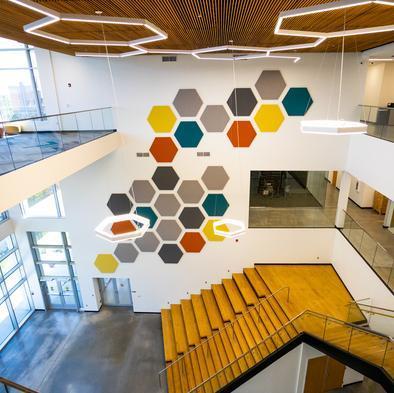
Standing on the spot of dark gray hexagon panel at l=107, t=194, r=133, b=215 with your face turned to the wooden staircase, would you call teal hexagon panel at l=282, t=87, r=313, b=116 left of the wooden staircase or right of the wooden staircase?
left

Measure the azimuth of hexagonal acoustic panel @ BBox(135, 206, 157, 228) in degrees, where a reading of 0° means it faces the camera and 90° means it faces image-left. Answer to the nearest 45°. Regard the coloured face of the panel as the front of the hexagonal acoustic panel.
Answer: approximately 0°

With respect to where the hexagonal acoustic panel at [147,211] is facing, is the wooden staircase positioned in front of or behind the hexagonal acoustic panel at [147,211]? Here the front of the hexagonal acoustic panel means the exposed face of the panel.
in front

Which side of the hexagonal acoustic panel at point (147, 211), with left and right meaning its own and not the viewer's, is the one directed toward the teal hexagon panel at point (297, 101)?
left

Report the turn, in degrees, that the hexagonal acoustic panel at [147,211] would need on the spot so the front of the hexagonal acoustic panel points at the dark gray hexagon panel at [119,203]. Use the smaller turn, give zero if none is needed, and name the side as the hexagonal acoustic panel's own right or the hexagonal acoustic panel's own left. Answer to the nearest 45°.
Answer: approximately 90° to the hexagonal acoustic panel's own right

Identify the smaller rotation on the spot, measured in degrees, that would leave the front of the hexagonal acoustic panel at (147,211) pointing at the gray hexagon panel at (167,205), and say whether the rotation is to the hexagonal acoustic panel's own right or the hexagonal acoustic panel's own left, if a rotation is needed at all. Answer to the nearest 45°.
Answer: approximately 90° to the hexagonal acoustic panel's own left

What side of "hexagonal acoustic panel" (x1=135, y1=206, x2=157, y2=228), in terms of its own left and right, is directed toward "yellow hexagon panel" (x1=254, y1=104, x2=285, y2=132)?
left

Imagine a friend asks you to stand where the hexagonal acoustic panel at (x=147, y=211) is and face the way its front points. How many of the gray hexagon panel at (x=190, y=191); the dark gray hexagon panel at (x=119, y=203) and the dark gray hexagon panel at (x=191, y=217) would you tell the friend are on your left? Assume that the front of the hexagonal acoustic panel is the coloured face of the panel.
2

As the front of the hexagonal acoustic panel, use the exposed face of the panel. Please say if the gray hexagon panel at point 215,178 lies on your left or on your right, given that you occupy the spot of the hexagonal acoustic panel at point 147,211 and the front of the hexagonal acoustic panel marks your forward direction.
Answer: on your left

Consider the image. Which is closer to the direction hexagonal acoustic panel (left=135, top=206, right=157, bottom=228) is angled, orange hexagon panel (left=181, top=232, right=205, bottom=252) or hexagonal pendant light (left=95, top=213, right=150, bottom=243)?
the hexagonal pendant light

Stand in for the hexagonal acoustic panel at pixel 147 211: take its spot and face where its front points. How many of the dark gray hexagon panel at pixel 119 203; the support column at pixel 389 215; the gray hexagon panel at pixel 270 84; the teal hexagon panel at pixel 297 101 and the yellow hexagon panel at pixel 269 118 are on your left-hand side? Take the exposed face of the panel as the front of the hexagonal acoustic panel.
4

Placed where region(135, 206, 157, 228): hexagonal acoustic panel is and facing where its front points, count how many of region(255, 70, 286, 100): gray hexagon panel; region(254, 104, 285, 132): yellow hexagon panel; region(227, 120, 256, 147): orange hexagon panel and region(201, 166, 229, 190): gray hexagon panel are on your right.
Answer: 0

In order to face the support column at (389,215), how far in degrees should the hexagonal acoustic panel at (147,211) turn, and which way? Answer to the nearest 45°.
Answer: approximately 90° to its left
